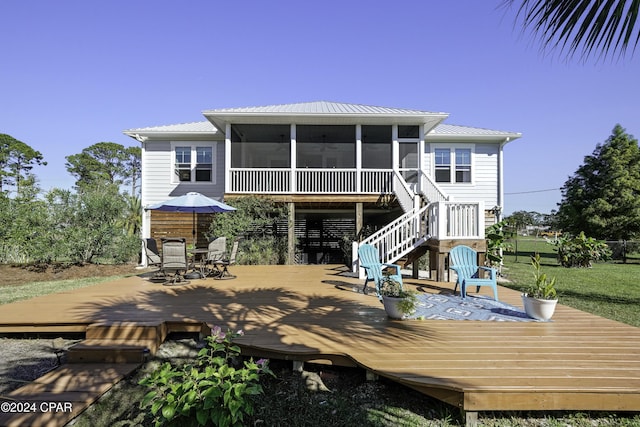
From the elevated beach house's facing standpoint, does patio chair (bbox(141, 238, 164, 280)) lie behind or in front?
in front

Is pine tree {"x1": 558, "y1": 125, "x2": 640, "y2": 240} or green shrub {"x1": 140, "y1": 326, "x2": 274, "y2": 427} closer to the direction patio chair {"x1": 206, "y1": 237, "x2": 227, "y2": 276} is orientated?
the green shrub

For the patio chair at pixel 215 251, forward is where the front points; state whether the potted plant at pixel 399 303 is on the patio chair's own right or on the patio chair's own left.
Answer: on the patio chair's own left

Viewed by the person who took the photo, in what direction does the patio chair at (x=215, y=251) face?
facing the viewer and to the left of the viewer

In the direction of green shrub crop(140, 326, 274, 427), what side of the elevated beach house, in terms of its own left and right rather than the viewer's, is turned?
front

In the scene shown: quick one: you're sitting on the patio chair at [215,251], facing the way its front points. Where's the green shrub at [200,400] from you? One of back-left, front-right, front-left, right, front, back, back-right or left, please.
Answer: front-left

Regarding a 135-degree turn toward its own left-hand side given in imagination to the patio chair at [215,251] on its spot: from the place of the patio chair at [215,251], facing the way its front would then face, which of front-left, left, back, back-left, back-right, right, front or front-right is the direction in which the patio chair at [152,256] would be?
back

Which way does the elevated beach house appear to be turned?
toward the camera

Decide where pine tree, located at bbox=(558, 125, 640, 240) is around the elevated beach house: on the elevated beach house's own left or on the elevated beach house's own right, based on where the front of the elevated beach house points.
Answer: on the elevated beach house's own left

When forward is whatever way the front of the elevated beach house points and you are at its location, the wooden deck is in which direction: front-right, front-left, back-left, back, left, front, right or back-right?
front

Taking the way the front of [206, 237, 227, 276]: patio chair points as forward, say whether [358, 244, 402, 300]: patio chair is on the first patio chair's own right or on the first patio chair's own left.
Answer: on the first patio chair's own left

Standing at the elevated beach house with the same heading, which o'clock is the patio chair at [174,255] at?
The patio chair is roughly at 1 o'clock from the elevated beach house.

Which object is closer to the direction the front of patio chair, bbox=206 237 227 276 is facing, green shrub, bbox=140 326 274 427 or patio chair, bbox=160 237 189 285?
the patio chair

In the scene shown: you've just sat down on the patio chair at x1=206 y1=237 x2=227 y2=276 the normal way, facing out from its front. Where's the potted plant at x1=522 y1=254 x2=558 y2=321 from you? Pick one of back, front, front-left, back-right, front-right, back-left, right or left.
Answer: left

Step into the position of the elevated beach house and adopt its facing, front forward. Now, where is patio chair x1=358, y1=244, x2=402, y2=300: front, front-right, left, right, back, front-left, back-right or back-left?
front

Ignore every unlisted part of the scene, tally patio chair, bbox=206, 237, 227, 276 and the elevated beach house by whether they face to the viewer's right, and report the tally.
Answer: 0

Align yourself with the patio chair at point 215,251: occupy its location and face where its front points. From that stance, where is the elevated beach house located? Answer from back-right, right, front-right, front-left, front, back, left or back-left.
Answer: back

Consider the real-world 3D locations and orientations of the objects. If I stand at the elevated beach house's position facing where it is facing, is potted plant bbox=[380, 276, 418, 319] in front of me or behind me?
in front

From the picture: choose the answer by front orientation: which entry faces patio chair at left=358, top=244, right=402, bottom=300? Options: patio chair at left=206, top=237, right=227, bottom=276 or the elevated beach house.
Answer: the elevated beach house
